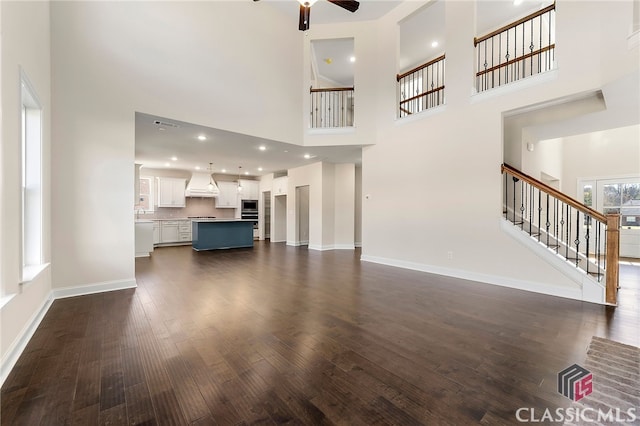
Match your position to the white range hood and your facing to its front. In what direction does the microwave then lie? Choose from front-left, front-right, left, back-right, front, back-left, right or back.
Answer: left

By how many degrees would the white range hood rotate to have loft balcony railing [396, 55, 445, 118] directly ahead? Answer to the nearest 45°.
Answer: approximately 45° to its left

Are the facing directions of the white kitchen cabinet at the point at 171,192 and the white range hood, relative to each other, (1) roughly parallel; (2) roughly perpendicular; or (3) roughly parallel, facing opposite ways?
roughly parallel

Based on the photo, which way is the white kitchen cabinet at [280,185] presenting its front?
toward the camera

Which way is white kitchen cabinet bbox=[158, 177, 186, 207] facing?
toward the camera

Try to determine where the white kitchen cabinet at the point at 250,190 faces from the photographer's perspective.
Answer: facing the viewer

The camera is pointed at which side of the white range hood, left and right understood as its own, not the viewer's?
front

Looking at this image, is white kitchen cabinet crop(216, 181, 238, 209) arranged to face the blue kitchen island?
yes

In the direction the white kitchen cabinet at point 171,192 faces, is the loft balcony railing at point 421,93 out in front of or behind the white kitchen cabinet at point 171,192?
in front

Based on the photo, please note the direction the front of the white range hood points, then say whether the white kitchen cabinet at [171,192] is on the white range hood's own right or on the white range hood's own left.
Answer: on the white range hood's own right

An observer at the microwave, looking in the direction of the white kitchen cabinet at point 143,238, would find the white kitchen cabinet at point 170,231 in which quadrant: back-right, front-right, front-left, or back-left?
front-right

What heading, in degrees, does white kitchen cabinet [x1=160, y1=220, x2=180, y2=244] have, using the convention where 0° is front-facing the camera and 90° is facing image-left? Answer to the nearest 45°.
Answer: approximately 0°

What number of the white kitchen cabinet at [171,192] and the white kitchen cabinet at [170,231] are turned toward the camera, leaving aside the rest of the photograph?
2

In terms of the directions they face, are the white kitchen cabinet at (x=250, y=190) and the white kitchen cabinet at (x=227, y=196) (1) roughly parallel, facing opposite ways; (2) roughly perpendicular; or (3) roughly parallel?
roughly parallel

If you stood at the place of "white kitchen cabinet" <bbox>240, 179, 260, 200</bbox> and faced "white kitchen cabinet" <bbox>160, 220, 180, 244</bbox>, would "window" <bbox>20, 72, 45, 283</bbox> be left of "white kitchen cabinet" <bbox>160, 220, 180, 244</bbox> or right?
left

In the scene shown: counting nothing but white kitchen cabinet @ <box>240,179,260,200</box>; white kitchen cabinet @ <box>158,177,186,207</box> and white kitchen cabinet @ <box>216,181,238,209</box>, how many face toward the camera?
3
